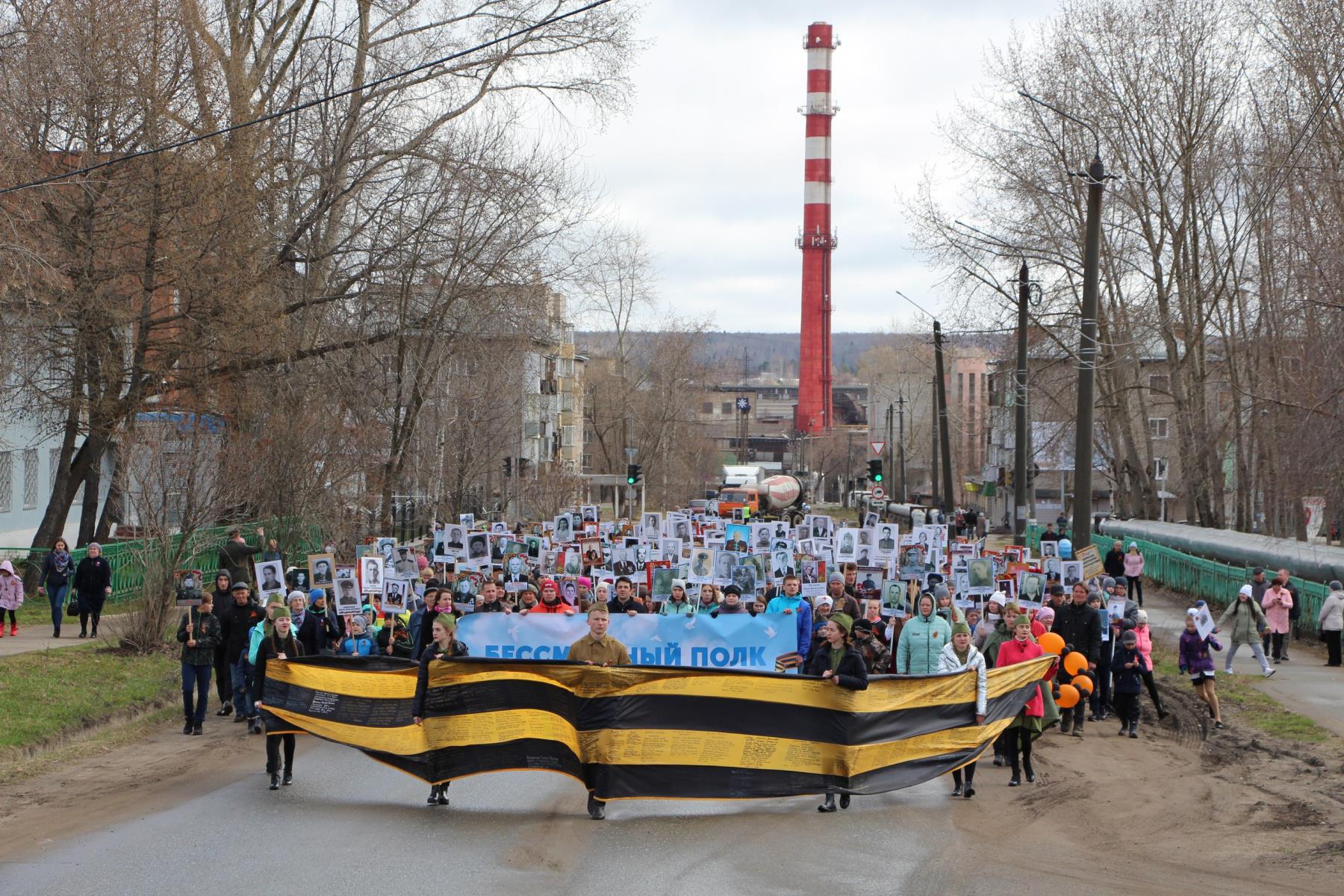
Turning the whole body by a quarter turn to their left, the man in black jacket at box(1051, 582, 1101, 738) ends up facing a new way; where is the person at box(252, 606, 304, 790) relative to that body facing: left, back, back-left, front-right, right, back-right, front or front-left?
back-right

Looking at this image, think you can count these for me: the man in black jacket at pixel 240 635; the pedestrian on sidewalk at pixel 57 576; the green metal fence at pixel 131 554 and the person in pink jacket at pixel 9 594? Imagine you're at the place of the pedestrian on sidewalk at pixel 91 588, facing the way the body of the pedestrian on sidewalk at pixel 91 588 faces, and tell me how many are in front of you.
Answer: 1

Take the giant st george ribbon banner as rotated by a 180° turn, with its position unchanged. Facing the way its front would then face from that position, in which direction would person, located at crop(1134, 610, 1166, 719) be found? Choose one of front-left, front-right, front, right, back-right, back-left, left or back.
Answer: front-right

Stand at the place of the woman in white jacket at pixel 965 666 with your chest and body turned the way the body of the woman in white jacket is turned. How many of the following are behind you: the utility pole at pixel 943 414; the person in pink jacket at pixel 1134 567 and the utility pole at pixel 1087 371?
3

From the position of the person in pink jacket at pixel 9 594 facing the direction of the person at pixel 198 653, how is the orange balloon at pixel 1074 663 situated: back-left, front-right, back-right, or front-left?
front-left

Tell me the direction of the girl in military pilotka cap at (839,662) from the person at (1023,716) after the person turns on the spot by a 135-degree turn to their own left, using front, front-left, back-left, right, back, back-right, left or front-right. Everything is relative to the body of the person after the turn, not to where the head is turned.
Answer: back

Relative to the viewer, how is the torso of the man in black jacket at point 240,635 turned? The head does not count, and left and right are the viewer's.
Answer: facing the viewer

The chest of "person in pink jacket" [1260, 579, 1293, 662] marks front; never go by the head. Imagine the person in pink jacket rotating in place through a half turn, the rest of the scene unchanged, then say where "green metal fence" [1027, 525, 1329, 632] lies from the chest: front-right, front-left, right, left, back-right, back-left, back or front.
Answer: front

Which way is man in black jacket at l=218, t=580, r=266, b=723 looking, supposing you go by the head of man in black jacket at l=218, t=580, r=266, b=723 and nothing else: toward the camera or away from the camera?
toward the camera

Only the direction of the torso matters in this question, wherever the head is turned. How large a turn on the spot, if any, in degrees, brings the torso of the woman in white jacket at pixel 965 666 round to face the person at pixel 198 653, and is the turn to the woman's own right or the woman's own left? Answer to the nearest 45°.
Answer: approximately 90° to the woman's own right

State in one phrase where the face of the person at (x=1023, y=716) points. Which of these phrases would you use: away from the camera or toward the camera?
toward the camera

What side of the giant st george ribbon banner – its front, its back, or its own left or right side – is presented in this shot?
front

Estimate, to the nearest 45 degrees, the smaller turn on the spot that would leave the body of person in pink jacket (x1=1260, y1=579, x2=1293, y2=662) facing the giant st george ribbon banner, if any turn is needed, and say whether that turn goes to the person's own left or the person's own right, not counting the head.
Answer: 0° — they already face it

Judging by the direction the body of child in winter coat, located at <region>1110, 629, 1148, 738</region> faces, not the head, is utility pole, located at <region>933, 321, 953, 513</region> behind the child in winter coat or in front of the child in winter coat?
behind

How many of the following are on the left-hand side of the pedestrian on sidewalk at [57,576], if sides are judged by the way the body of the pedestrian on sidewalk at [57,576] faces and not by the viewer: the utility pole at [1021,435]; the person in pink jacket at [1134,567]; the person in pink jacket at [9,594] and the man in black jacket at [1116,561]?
3

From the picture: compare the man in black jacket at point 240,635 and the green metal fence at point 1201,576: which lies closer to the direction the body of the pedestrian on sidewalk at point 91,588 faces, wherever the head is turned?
the man in black jacket

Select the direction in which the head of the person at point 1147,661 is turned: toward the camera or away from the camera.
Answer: toward the camera

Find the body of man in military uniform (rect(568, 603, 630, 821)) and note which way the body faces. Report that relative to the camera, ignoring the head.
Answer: toward the camera
